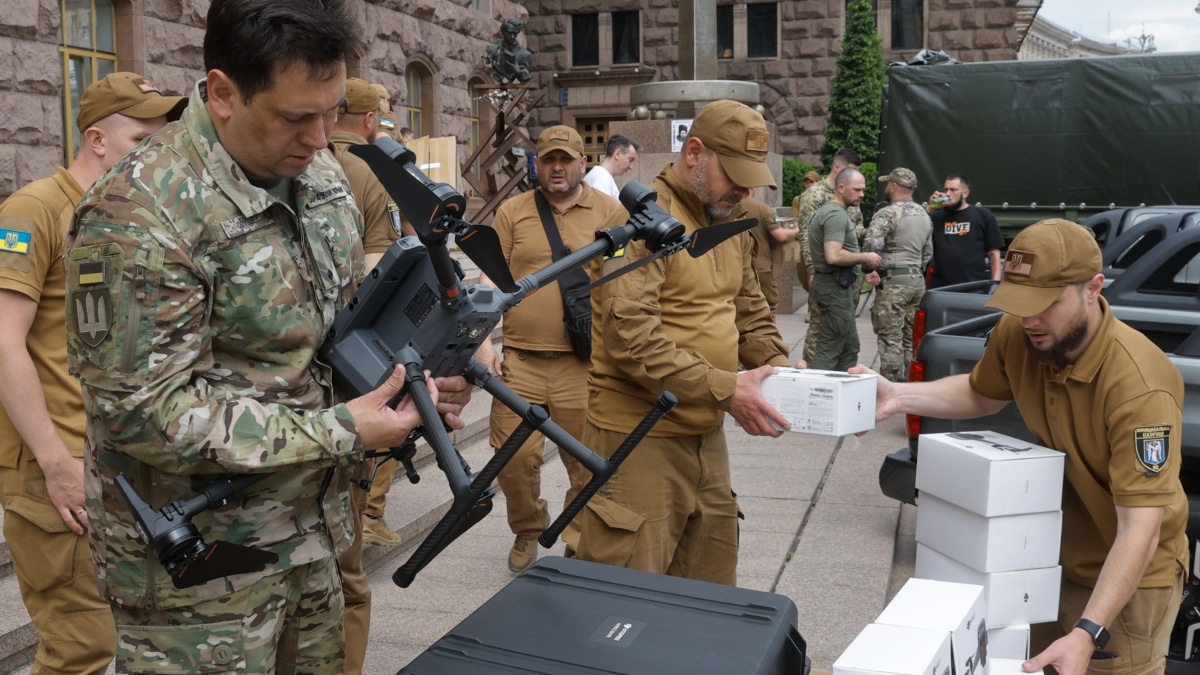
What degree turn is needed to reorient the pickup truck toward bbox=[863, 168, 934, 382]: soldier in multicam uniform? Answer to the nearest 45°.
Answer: approximately 135° to its left

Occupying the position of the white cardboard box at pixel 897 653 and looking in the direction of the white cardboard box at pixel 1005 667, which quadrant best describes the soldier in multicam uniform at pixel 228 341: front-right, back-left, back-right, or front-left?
back-left

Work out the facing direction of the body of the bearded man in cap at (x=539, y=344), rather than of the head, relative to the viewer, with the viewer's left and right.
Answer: facing the viewer

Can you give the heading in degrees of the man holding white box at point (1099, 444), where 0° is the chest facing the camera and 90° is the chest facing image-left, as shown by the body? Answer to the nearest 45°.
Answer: approximately 45°

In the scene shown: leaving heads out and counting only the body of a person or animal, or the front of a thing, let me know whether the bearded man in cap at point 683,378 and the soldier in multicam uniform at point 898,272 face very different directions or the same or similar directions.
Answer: very different directions
